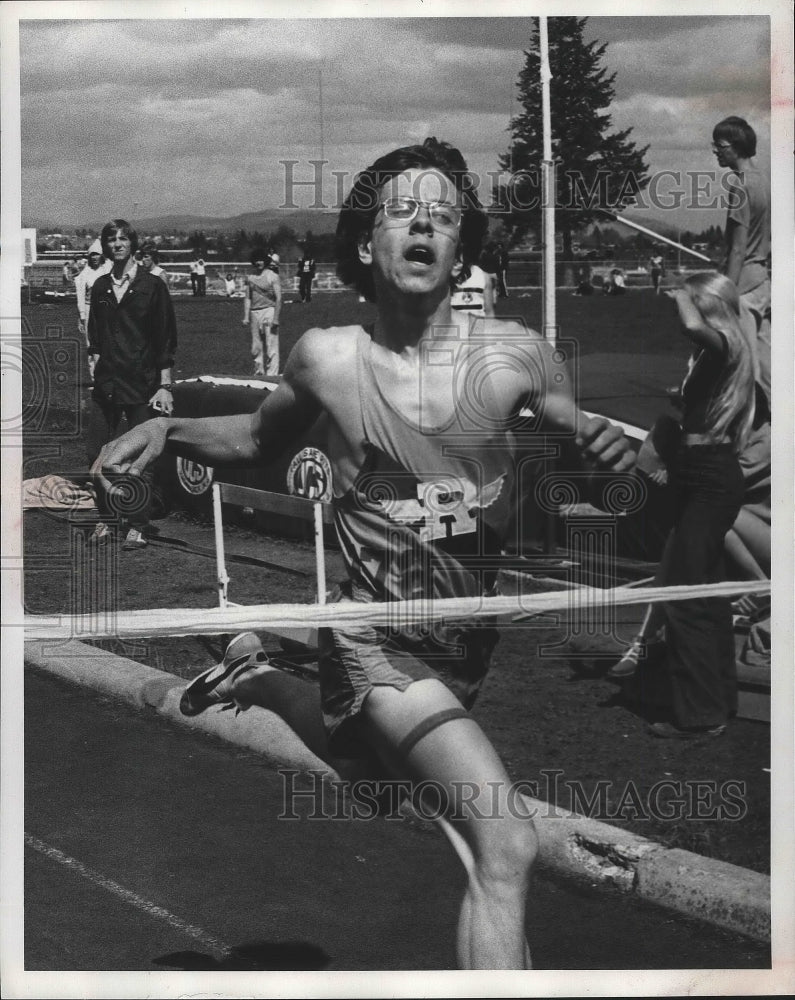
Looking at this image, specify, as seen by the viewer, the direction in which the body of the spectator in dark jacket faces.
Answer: toward the camera

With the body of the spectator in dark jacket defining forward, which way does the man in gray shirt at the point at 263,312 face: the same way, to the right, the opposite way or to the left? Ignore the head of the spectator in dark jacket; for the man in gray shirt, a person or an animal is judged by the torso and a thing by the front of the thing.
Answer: the same way

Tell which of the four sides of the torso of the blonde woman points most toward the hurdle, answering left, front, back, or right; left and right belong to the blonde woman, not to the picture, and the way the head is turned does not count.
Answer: front

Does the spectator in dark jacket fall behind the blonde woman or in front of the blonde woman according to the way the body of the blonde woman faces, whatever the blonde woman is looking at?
in front

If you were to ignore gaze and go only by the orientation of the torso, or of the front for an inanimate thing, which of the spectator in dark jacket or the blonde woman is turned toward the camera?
the spectator in dark jacket

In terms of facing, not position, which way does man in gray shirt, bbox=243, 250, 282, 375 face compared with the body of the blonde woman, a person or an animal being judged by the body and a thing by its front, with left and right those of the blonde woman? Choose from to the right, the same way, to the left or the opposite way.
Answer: to the left

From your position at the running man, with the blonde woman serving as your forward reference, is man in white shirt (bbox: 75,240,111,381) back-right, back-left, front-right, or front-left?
front-left

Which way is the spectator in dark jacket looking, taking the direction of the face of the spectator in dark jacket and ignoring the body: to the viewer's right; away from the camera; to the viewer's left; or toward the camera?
toward the camera

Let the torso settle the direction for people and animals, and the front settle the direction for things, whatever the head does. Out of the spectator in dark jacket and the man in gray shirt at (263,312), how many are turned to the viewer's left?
0

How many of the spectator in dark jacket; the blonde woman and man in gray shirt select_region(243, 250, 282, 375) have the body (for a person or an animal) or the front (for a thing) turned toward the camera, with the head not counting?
2

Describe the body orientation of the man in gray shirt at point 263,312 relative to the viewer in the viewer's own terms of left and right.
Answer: facing the viewer

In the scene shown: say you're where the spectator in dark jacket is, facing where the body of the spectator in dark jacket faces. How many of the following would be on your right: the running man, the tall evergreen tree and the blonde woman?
0

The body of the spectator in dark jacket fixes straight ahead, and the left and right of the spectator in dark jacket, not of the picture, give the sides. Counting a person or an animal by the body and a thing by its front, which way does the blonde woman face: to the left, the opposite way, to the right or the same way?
to the right

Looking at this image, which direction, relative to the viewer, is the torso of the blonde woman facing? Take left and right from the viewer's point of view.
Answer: facing to the left of the viewer
